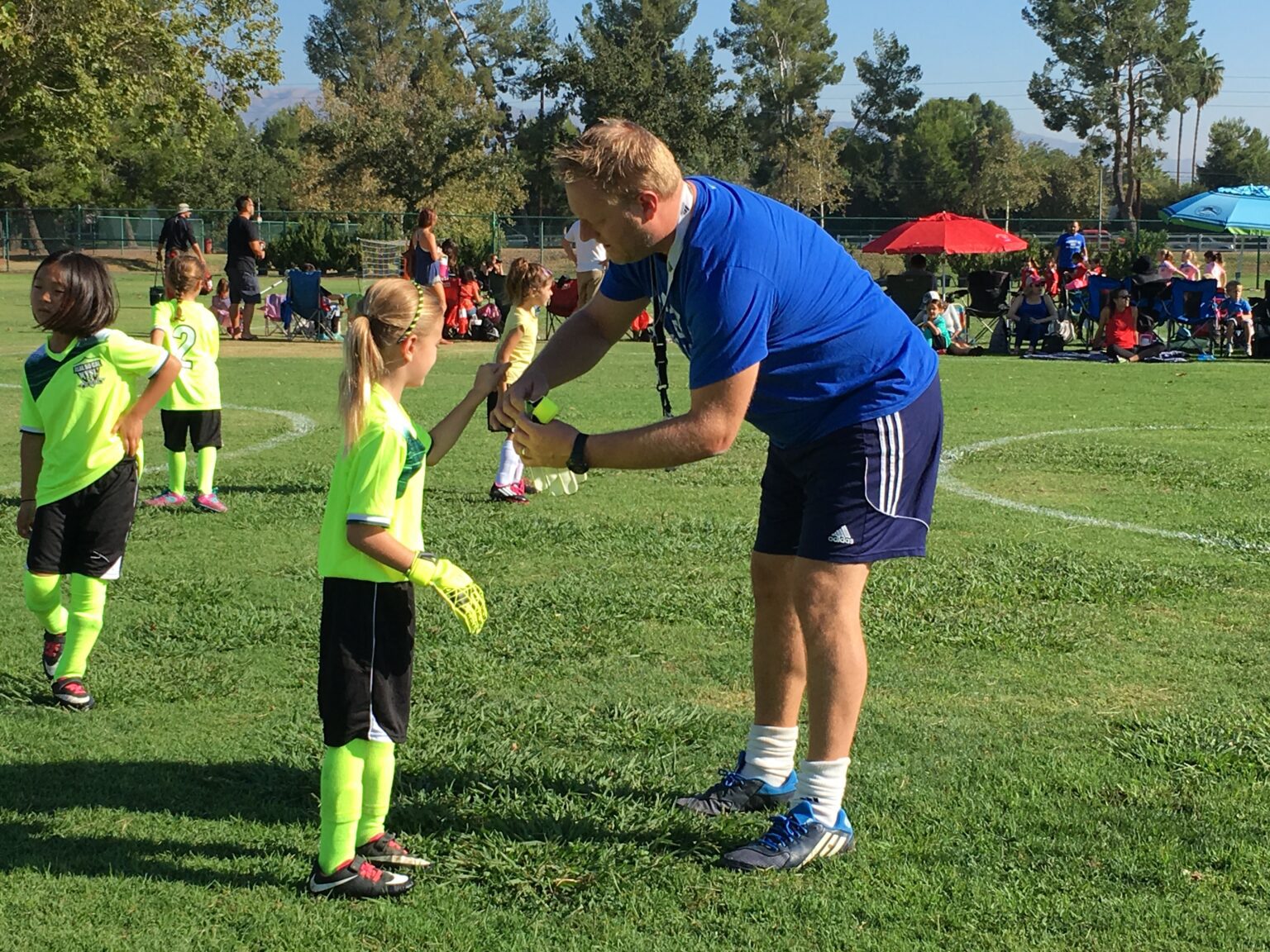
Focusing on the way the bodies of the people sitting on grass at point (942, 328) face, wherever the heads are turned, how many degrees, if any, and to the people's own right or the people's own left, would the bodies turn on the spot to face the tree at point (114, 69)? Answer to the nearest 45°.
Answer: approximately 90° to the spectator's own right

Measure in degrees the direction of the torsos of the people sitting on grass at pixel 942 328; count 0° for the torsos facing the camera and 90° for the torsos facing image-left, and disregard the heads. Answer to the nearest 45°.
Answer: approximately 315°

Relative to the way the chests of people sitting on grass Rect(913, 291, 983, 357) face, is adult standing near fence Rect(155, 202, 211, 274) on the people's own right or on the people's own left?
on the people's own right

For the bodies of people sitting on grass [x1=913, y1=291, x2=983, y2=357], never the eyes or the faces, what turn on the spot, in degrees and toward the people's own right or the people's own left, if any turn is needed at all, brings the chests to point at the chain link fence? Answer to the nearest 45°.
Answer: approximately 180°

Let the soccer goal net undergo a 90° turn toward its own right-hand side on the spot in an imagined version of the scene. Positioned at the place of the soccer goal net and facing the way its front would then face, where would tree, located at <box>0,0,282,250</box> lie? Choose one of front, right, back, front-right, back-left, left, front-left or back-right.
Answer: front-right

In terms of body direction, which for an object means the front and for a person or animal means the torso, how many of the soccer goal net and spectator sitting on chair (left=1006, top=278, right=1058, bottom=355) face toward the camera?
2

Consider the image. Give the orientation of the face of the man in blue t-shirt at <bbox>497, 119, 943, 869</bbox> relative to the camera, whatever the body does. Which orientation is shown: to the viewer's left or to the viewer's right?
to the viewer's left

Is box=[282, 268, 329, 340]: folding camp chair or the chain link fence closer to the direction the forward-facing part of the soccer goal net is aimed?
the folding camp chair

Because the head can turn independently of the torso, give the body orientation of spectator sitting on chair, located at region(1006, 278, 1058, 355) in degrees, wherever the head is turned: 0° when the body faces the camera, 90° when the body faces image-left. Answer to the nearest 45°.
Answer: approximately 0°

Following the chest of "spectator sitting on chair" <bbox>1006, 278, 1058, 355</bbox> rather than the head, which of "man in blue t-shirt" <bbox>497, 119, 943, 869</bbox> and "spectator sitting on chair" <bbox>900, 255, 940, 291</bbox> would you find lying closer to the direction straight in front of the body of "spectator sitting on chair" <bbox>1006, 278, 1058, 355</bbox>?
the man in blue t-shirt

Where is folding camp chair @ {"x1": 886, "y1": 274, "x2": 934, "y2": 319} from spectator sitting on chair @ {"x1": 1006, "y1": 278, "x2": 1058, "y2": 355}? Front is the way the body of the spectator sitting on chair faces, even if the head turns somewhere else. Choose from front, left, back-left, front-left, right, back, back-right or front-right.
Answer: back-right
